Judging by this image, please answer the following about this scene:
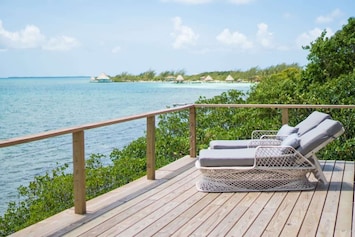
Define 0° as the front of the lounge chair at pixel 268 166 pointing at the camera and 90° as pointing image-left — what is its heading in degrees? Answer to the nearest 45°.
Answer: approximately 90°

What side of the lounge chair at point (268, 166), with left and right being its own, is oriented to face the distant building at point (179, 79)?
right

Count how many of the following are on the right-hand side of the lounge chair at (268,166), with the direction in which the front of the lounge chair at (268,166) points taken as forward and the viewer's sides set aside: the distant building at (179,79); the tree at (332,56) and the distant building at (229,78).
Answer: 3

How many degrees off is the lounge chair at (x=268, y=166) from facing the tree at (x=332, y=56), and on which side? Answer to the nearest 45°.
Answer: approximately 90° to its right

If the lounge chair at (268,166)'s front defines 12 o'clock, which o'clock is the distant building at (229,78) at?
The distant building is roughly at 3 o'clock from the lounge chair.

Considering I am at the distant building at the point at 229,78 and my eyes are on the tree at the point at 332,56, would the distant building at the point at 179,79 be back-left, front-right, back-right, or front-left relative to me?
back-right
